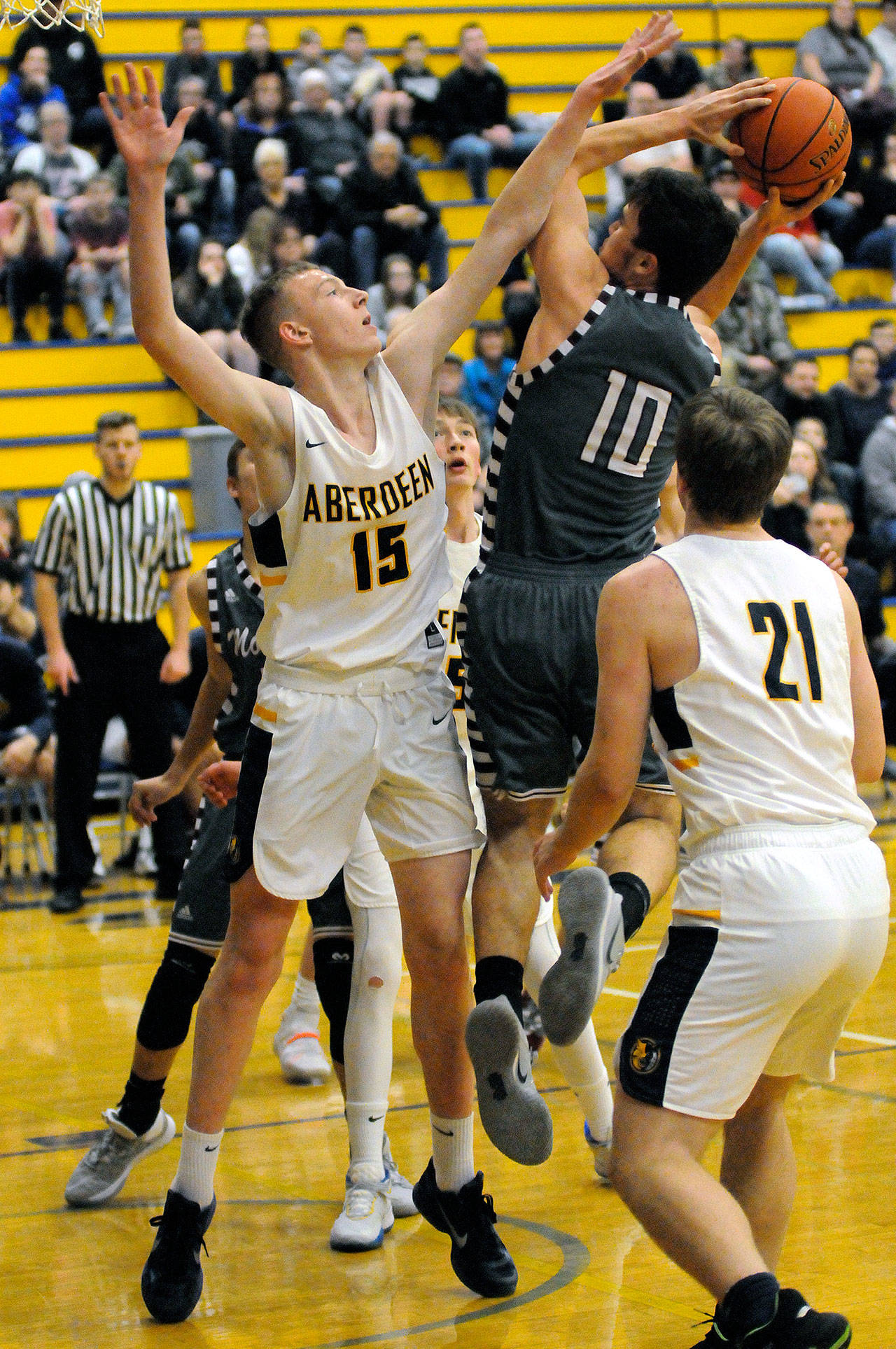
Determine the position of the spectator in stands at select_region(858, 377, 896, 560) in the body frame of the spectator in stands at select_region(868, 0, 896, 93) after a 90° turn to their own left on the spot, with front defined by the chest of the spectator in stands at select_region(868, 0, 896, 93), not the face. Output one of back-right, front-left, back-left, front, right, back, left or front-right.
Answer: right

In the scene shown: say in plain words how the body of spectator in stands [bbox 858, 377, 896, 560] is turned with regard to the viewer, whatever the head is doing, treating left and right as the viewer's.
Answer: facing the viewer

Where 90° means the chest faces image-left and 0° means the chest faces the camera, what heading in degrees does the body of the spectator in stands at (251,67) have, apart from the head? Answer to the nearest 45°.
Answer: approximately 0°

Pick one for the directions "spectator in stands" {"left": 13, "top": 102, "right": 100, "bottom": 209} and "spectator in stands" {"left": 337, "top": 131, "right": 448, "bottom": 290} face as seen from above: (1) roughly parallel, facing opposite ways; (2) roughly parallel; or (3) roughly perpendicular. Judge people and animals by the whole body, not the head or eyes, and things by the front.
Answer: roughly parallel

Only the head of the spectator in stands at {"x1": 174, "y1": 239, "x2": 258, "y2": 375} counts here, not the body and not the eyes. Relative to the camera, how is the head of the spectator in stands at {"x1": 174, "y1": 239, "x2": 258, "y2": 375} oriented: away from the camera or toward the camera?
toward the camera

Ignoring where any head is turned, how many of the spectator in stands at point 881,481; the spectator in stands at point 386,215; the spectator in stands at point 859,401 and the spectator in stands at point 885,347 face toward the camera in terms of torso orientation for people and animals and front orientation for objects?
4

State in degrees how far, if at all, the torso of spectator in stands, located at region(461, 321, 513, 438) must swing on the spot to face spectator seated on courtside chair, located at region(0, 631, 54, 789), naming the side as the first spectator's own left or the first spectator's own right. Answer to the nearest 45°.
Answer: approximately 45° to the first spectator's own right

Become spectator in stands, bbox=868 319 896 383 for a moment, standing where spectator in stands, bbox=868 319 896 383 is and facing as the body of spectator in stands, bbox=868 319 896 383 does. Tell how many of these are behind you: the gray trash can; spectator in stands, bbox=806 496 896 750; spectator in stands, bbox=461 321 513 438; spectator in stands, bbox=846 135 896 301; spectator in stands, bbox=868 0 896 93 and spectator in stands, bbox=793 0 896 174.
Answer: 3

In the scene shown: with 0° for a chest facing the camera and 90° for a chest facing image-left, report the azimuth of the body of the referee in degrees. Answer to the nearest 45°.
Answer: approximately 0°

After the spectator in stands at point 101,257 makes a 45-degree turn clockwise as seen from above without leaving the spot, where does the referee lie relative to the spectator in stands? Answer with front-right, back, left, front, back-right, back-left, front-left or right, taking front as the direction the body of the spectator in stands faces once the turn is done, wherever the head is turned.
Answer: front-left

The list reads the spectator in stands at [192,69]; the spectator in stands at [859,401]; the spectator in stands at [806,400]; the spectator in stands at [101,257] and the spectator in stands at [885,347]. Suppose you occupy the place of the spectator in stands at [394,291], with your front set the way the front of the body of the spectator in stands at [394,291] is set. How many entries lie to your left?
3

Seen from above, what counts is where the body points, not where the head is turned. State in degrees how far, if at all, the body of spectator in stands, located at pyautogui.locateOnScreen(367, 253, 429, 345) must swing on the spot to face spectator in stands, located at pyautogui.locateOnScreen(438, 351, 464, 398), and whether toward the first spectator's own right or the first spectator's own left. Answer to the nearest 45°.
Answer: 0° — they already face them

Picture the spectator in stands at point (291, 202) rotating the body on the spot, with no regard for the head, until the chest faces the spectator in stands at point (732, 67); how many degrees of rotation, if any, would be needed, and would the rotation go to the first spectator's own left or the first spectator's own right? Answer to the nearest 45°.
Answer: approximately 135° to the first spectator's own left

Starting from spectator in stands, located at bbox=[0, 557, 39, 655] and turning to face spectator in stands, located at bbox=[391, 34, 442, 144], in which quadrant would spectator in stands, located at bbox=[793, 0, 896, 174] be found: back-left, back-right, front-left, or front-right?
front-right

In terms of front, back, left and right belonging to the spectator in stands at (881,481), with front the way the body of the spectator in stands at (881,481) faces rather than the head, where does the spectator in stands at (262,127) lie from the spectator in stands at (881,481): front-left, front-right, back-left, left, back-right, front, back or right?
right
